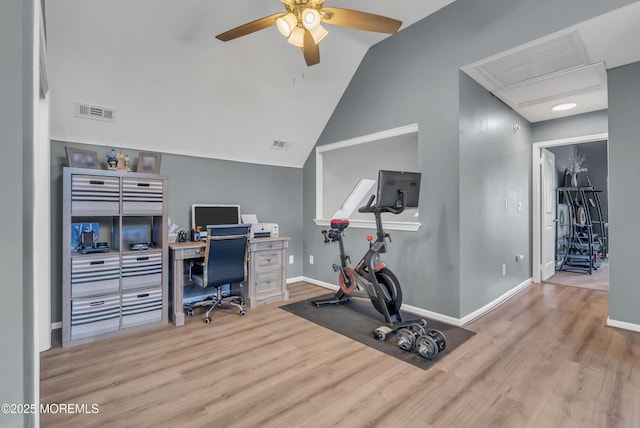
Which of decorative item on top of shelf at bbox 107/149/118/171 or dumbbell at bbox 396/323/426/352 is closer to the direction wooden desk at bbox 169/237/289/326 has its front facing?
the dumbbell

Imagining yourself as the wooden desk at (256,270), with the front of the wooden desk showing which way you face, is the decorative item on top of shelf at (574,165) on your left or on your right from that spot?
on your left

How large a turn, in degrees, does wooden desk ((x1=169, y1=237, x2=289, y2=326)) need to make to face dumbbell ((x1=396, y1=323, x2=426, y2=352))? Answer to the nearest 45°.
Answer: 0° — it already faces it

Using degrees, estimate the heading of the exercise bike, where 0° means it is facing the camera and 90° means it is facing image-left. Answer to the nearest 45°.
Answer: approximately 315°

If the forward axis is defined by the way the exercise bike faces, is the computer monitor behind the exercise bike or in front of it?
behind

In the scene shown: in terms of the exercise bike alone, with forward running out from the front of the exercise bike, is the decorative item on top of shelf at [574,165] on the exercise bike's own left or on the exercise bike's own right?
on the exercise bike's own left

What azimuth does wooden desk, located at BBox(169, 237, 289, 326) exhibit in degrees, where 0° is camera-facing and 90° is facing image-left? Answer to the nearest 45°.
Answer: approximately 315°
